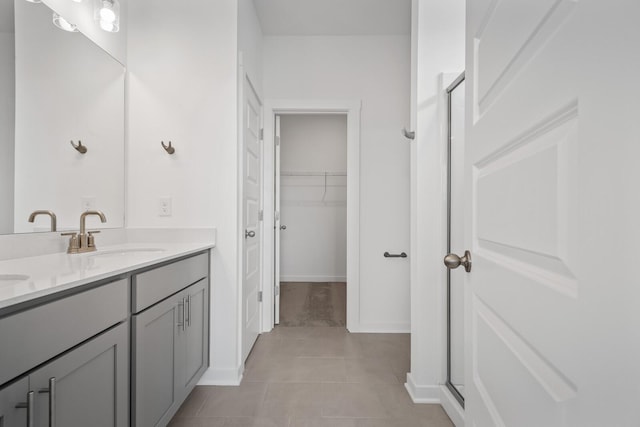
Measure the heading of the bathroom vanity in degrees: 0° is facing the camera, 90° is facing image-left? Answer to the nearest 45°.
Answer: approximately 315°

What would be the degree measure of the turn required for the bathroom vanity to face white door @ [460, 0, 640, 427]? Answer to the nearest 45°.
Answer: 0° — it already faces it

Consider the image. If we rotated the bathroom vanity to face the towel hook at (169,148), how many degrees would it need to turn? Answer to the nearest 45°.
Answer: approximately 135° to its left

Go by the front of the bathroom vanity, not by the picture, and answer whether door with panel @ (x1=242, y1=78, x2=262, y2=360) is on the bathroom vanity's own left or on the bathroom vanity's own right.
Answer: on the bathroom vanity's own left

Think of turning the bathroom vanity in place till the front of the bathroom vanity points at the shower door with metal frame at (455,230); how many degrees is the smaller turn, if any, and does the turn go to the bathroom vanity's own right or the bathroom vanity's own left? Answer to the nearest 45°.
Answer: approximately 45° to the bathroom vanity's own left
